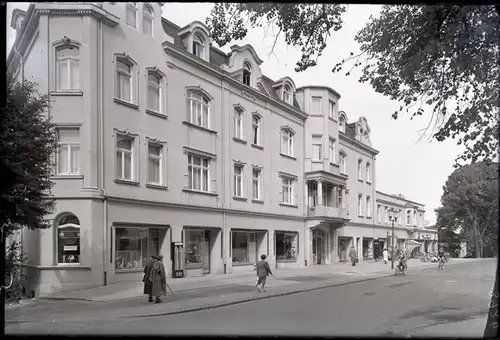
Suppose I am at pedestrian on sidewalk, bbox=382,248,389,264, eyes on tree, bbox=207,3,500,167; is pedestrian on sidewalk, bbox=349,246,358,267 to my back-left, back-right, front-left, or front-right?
front-right

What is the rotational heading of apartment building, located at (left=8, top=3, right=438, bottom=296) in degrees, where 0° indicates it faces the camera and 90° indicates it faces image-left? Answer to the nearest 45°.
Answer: approximately 315°

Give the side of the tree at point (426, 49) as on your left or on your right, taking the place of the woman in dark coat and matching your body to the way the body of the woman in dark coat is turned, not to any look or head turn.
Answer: on your right

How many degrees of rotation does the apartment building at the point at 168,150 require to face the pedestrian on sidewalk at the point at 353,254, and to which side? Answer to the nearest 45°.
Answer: approximately 90° to its left
